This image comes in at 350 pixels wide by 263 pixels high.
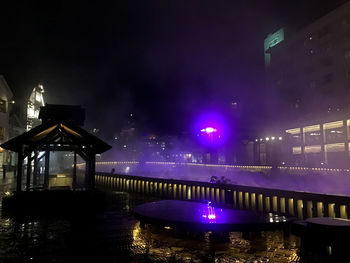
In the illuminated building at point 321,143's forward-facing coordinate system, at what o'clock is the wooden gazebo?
The wooden gazebo is roughly at 11 o'clock from the illuminated building.

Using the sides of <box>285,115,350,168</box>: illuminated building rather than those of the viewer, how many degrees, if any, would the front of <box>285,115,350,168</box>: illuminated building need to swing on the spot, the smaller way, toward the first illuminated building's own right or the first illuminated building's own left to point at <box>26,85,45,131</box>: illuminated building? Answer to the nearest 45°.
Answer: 0° — it already faces it

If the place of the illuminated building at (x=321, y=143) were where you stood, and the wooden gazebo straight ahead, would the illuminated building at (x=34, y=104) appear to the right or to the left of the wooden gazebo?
right
